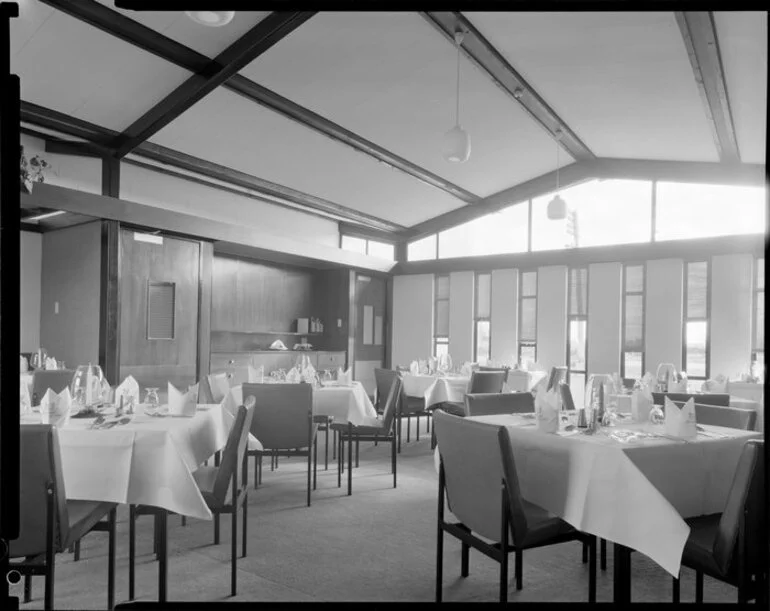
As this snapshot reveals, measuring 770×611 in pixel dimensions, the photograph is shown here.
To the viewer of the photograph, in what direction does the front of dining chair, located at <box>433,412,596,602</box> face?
facing away from the viewer and to the right of the viewer

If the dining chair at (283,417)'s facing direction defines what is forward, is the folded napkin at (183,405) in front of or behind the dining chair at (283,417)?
behind

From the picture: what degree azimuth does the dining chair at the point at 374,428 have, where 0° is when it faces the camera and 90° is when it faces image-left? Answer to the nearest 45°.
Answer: approximately 90°

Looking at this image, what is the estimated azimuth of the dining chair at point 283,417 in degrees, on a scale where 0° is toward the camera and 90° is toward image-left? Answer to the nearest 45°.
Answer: approximately 180°

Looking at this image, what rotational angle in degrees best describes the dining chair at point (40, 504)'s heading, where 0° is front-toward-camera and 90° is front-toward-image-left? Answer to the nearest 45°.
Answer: approximately 225°

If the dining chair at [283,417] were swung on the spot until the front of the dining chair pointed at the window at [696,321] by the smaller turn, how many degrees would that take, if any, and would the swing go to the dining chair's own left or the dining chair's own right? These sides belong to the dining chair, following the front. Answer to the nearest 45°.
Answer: approximately 45° to the dining chair's own right

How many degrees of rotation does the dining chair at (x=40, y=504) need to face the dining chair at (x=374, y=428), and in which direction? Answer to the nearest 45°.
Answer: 0° — it already faces it

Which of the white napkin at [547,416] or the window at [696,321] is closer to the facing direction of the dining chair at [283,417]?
the window

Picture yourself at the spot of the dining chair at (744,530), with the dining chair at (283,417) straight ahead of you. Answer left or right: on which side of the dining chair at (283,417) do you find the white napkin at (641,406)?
right

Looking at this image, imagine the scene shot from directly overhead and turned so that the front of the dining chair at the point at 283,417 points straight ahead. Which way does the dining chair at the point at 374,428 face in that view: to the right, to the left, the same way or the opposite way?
to the left

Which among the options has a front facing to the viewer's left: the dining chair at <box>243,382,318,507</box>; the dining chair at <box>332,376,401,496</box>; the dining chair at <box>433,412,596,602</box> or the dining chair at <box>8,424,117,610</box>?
the dining chair at <box>332,376,401,496</box>
